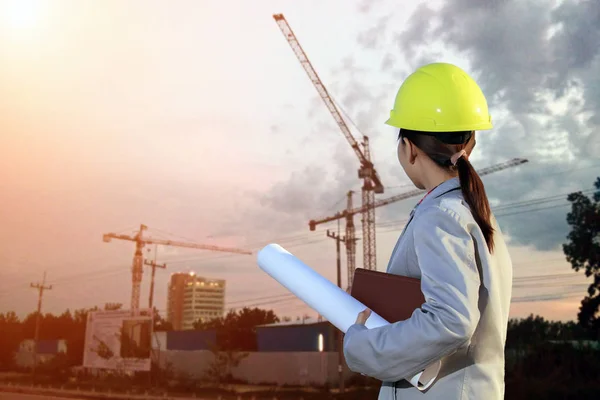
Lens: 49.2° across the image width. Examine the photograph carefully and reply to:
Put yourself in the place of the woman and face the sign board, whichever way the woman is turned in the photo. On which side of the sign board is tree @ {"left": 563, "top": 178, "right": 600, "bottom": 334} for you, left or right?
right

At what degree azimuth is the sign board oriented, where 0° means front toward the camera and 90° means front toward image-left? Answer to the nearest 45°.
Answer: approximately 0°

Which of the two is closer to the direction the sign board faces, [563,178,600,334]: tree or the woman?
the woman

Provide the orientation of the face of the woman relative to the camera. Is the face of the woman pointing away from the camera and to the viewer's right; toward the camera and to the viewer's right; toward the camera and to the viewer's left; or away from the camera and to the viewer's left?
away from the camera and to the viewer's left

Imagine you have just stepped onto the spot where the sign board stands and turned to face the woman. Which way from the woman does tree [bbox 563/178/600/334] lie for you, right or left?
left

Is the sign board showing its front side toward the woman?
yes

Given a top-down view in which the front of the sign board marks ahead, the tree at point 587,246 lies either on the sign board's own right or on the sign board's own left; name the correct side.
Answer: on the sign board's own left
